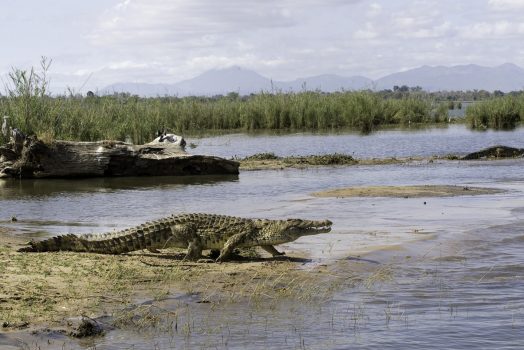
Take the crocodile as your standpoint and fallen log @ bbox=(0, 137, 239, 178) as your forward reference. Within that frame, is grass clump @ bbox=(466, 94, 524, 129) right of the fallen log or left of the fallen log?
right

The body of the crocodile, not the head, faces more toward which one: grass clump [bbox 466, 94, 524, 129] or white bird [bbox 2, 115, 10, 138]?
the grass clump

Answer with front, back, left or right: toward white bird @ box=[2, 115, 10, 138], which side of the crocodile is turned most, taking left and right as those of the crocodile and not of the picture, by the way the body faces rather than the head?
left

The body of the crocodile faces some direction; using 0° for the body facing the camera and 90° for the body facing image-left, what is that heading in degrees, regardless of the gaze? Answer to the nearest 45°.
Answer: approximately 270°

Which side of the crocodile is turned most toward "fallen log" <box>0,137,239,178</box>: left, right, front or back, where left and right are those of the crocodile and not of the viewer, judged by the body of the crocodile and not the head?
left

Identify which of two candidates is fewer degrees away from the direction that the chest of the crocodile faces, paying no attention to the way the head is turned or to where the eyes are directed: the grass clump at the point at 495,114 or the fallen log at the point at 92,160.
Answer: the grass clump

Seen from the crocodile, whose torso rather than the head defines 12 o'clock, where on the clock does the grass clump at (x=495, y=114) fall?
The grass clump is roughly at 10 o'clock from the crocodile.
